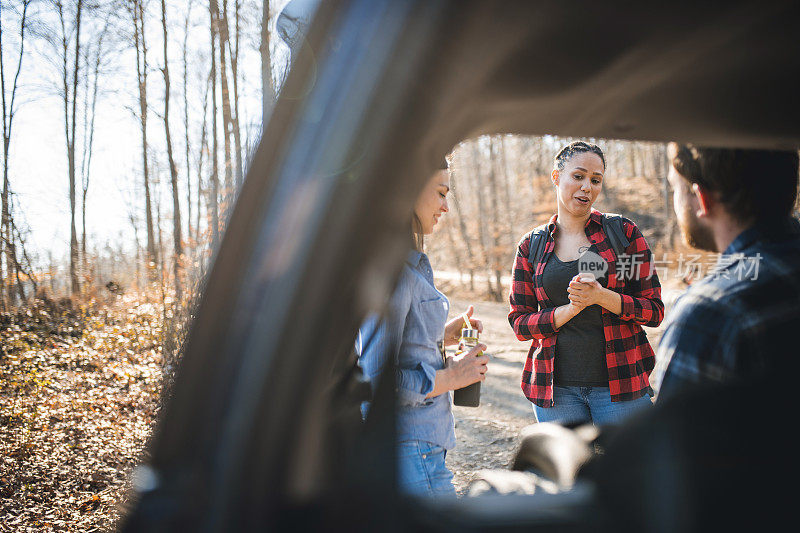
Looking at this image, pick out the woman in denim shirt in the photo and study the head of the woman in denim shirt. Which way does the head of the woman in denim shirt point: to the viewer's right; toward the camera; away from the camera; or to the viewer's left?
to the viewer's right

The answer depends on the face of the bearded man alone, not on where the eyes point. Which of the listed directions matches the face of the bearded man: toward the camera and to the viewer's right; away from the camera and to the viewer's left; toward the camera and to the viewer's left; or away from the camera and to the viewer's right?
away from the camera and to the viewer's left

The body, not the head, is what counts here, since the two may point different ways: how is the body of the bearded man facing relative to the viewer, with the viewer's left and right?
facing away from the viewer and to the left of the viewer

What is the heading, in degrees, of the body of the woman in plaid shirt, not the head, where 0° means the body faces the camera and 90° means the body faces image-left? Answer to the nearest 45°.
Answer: approximately 0°

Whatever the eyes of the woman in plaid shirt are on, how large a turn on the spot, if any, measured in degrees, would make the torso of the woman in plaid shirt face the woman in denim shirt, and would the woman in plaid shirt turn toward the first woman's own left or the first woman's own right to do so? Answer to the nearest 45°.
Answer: approximately 45° to the first woman's own right

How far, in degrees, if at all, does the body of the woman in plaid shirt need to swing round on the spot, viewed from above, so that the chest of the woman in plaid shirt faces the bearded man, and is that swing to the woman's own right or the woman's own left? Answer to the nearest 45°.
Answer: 0° — they already face them

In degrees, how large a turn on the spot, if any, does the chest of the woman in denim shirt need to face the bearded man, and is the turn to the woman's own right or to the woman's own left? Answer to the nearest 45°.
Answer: approximately 45° to the woman's own right

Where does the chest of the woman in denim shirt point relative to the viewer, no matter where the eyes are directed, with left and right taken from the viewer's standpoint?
facing to the right of the viewer

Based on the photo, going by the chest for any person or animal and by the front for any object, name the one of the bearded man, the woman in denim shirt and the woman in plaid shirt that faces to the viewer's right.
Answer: the woman in denim shirt
